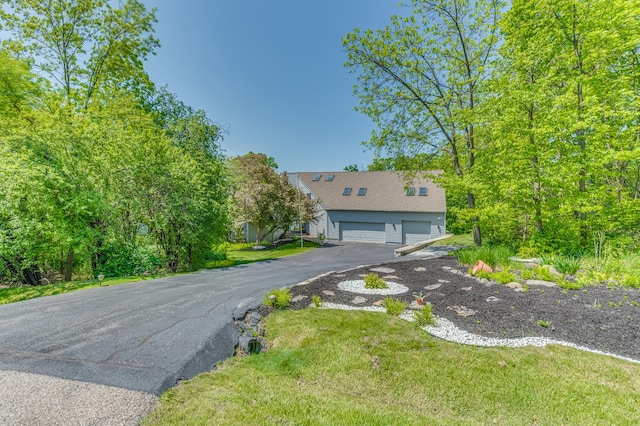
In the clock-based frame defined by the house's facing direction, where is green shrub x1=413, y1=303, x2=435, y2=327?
The green shrub is roughly at 12 o'clock from the house.

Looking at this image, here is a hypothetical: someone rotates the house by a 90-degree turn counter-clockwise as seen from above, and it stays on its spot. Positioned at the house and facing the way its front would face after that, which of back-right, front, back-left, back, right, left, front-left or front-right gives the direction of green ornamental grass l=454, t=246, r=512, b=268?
right

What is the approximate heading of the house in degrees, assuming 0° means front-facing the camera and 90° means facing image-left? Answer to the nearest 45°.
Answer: approximately 0°

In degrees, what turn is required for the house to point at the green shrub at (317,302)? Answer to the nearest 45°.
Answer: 0° — it already faces it

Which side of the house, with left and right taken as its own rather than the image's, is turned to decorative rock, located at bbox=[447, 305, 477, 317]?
front

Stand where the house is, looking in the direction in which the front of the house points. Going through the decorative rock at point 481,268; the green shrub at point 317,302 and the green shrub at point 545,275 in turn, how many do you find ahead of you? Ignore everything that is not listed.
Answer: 3

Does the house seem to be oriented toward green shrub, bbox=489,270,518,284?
yes

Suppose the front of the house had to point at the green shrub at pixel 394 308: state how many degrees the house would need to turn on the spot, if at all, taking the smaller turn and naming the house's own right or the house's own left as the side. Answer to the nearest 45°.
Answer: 0° — it already faces it

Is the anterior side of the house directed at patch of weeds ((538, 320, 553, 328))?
yes

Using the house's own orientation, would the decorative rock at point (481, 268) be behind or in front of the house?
in front

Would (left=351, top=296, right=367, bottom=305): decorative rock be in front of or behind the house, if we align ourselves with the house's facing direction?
in front

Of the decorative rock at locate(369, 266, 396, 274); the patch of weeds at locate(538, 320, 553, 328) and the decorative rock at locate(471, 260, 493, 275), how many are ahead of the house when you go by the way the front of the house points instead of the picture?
3

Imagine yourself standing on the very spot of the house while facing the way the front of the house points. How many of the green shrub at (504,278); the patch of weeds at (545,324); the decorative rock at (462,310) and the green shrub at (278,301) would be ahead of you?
4
